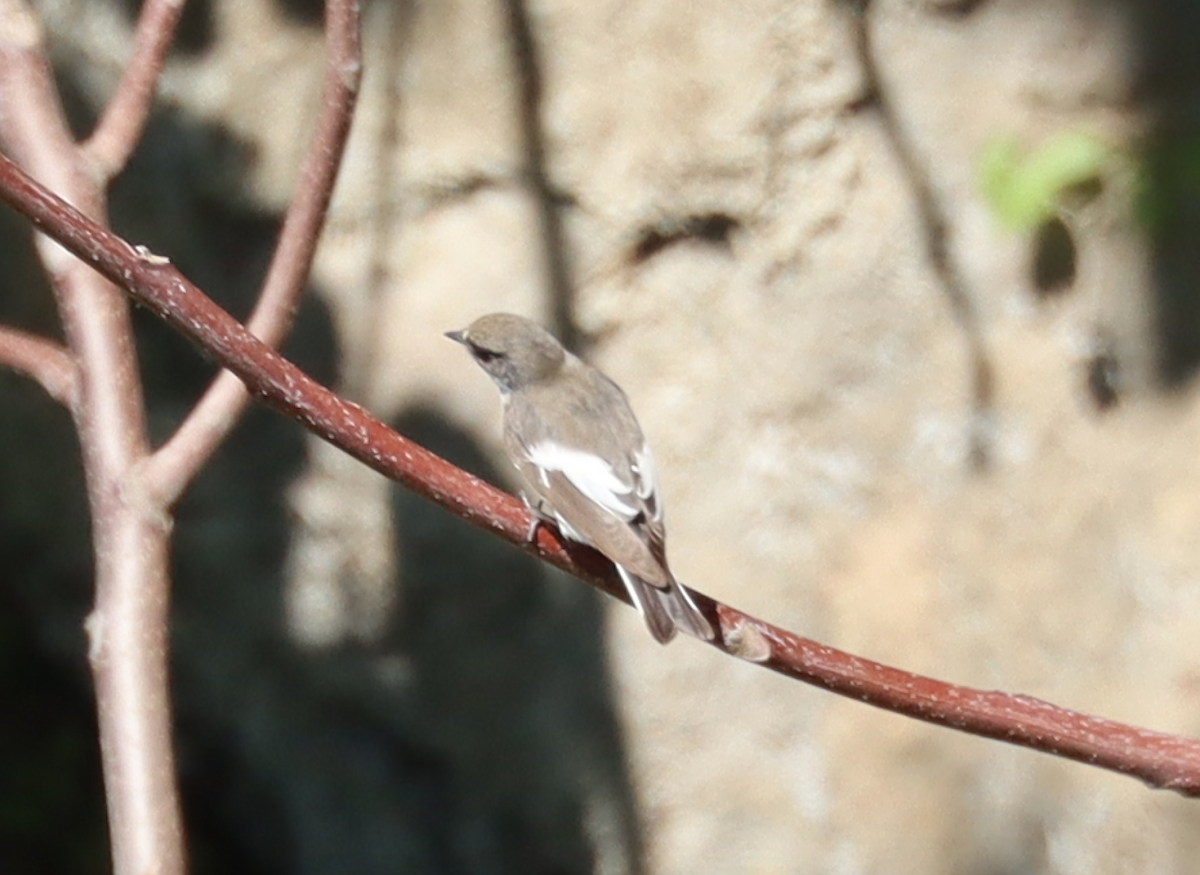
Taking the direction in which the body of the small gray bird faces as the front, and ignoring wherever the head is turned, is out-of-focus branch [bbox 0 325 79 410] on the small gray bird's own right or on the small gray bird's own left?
on the small gray bird's own left

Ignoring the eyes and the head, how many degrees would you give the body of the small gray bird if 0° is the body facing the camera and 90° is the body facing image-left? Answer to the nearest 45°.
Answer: approximately 135°
